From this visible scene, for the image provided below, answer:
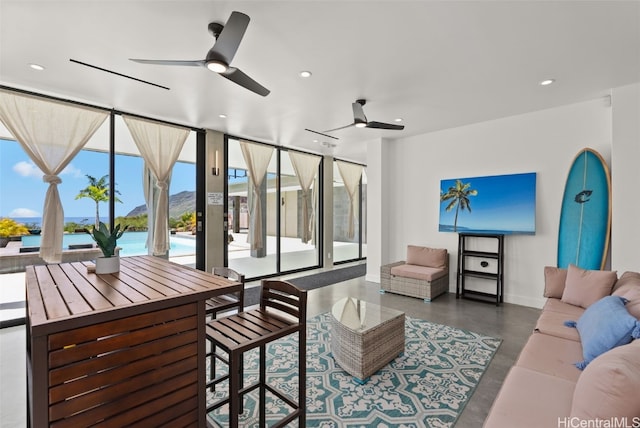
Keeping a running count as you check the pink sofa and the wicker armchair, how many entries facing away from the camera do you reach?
0

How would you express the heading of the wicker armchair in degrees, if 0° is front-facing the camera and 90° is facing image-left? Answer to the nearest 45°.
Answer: approximately 45°

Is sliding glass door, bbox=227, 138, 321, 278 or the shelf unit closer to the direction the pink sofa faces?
the sliding glass door

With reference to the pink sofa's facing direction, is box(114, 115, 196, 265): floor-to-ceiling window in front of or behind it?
in front

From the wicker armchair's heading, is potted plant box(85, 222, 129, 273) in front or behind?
in front

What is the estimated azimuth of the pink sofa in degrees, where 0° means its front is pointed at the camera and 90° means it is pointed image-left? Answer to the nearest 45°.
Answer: approximately 90°

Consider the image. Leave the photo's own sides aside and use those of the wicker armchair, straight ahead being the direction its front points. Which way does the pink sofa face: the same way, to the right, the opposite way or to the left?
to the right

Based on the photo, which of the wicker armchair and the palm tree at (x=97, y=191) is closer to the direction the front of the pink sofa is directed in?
the palm tree

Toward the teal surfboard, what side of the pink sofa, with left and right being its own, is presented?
right

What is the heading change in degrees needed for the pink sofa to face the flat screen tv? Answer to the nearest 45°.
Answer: approximately 90° to its right

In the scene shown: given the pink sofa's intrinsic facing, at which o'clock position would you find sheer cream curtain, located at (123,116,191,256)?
The sheer cream curtain is roughly at 12 o'clock from the pink sofa.

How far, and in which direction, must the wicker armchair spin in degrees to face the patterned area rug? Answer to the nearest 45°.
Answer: approximately 45° to its left

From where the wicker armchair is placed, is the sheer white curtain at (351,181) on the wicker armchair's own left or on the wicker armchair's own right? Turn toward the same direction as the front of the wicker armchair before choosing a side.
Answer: on the wicker armchair's own right

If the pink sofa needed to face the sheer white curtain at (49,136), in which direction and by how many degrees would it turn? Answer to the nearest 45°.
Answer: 0° — it already faces it
